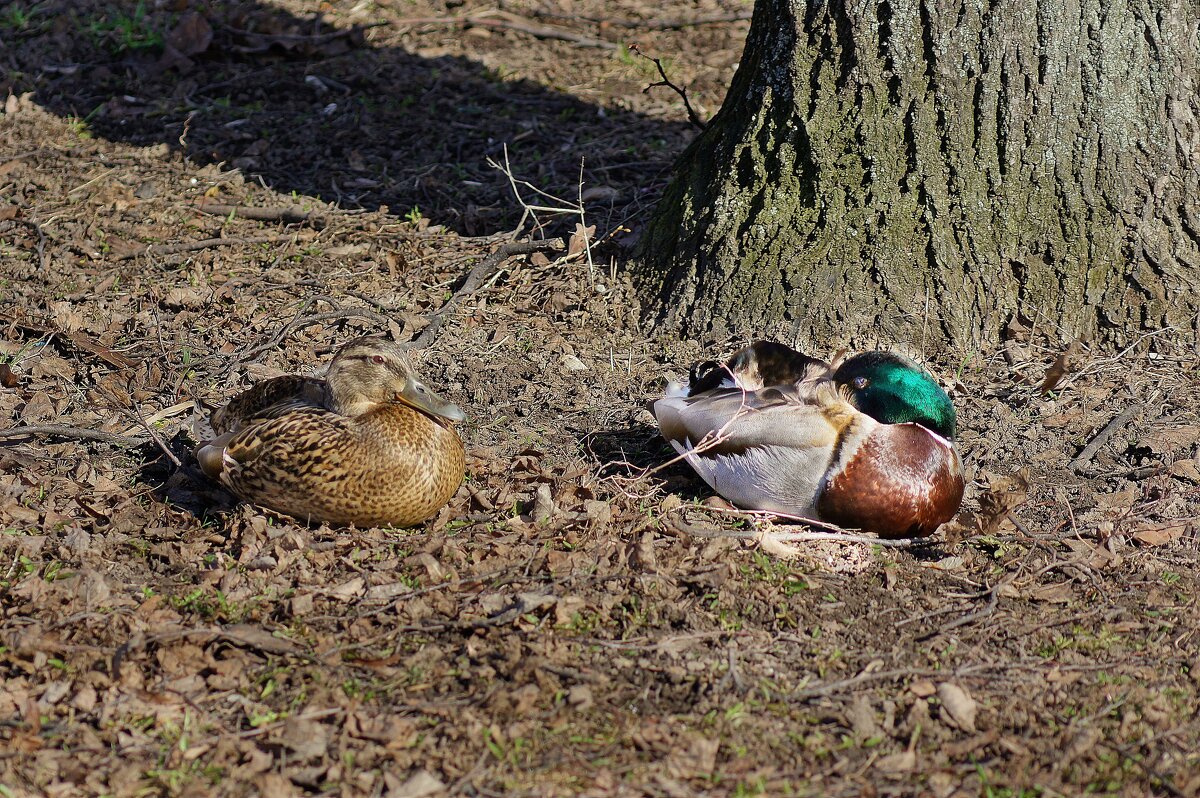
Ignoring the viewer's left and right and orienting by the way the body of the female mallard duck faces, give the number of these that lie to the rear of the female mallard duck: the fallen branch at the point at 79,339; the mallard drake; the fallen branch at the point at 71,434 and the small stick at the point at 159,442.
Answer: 3

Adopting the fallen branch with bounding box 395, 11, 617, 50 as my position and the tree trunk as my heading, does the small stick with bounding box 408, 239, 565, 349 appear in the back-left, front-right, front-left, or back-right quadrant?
front-right

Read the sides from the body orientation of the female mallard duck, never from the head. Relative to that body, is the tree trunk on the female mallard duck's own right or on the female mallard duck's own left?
on the female mallard duck's own left

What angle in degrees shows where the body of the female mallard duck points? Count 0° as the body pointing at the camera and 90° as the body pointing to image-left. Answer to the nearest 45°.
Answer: approximately 315°

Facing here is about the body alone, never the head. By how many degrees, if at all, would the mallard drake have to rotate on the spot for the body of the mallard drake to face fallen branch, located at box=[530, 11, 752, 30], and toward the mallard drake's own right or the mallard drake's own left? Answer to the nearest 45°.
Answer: approximately 135° to the mallard drake's own left

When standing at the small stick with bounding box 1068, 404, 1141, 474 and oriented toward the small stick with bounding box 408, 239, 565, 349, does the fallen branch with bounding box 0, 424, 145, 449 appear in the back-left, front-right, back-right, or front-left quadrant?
front-left

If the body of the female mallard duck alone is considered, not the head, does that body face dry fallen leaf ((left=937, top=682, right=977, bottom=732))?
yes

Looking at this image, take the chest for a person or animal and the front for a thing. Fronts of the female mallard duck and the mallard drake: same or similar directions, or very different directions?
same or similar directions

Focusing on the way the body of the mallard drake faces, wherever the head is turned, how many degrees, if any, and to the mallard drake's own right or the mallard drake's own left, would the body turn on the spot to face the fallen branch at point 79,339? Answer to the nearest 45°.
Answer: approximately 135° to the mallard drake's own right

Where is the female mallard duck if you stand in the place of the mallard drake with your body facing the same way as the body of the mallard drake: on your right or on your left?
on your right

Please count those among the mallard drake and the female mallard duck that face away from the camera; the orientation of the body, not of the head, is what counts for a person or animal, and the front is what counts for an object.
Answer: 0

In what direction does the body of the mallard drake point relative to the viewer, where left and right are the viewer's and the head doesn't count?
facing the viewer and to the right of the viewer

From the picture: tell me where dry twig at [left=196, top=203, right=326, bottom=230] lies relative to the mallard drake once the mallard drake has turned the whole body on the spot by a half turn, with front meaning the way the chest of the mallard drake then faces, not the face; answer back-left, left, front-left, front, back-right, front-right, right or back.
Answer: front
